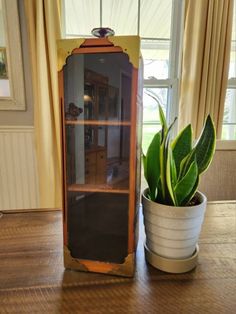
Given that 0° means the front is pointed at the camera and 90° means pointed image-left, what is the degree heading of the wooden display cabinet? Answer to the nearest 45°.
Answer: approximately 0°

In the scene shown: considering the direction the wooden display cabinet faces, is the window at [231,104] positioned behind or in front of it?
behind

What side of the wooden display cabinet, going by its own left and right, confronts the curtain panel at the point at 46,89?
back

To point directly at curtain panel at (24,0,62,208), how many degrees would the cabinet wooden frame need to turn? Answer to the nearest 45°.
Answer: approximately 180°

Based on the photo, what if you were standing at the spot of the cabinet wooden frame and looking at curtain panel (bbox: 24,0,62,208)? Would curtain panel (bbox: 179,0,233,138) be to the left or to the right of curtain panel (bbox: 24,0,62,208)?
right

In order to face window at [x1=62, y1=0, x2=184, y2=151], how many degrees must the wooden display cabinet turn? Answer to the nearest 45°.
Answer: approximately 180°

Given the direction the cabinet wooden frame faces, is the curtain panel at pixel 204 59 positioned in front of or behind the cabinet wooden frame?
behind

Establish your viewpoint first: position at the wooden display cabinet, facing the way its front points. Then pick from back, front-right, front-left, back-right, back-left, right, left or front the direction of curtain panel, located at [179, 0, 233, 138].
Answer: back-left
